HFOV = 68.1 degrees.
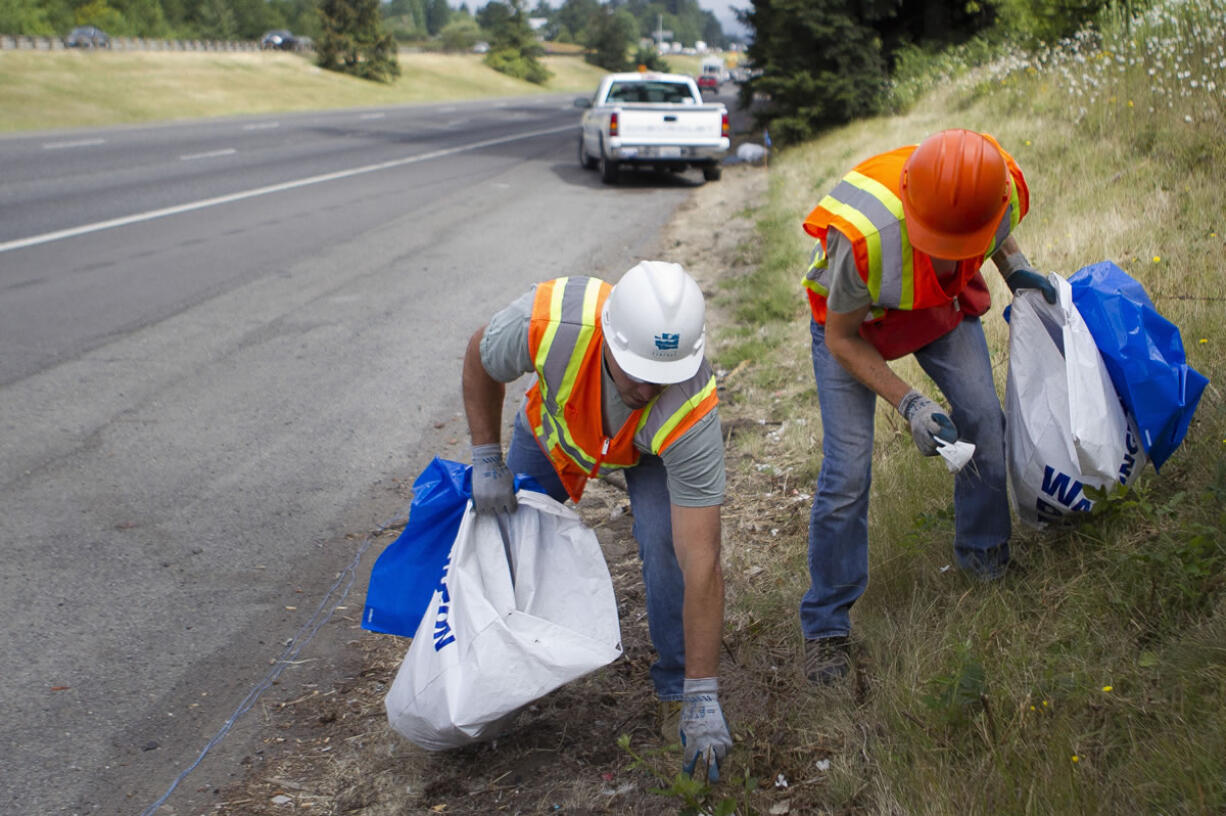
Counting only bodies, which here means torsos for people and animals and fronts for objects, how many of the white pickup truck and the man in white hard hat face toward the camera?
1

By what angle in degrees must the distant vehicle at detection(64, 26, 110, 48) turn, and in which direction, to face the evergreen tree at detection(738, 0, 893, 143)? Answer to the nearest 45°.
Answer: approximately 45° to its left

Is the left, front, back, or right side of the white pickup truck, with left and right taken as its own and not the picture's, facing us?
back

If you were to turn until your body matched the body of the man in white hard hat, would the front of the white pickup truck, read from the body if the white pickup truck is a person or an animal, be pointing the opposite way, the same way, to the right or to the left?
the opposite way

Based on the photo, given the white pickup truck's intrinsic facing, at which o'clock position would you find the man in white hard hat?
The man in white hard hat is roughly at 6 o'clock from the white pickup truck.

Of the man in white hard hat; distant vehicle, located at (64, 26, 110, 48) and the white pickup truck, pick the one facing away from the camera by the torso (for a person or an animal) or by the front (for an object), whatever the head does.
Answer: the white pickup truck

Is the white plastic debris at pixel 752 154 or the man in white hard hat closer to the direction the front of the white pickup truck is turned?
the white plastic debris

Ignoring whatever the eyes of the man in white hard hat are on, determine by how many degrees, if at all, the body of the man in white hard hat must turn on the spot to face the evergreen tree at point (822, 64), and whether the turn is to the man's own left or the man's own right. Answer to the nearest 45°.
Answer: approximately 180°

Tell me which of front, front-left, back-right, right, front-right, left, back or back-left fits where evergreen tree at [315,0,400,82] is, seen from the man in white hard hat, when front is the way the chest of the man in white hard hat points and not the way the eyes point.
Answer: back

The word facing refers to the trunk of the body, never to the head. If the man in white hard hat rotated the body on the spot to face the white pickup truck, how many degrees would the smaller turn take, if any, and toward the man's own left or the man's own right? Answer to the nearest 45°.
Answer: approximately 180°

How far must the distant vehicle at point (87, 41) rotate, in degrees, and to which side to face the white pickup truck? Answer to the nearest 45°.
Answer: approximately 45° to its left
